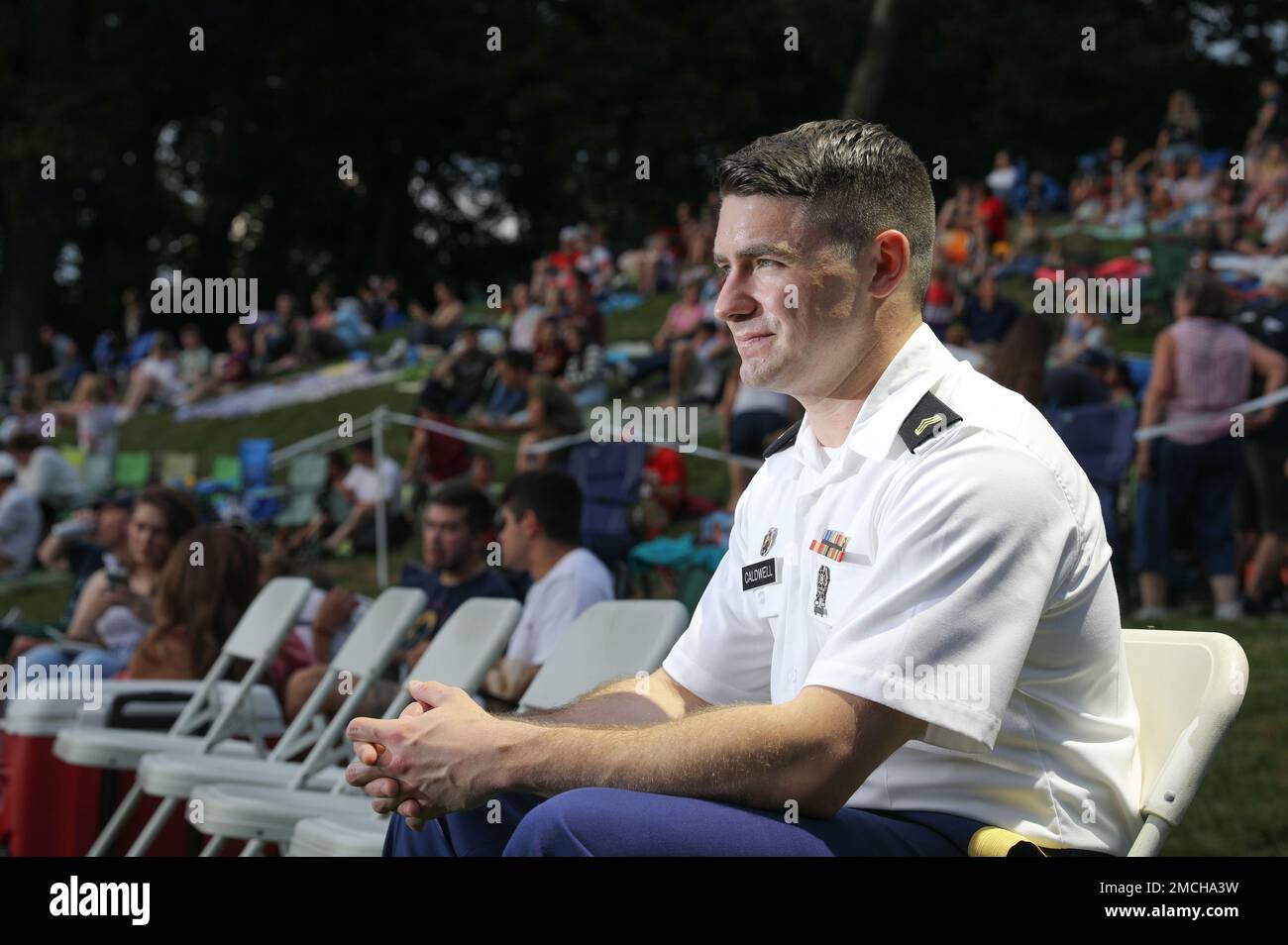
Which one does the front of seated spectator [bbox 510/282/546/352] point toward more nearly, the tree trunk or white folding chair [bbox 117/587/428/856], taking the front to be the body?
the white folding chair

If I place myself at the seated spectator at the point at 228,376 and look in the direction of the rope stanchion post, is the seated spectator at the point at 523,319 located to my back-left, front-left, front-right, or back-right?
front-left

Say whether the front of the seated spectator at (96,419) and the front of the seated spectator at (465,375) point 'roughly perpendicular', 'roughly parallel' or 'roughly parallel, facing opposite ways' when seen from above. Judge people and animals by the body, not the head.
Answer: roughly parallel

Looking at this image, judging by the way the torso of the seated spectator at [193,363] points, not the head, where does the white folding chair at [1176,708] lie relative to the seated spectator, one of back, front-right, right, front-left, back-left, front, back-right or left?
front-left

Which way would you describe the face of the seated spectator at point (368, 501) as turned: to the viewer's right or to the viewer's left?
to the viewer's left

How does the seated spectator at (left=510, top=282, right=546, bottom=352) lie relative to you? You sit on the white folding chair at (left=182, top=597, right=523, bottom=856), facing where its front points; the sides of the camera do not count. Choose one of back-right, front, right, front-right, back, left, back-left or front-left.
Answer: back-right

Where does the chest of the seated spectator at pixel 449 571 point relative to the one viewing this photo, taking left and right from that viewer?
facing the viewer and to the left of the viewer

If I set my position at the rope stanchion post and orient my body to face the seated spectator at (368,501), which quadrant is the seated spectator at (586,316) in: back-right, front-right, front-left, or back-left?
front-right

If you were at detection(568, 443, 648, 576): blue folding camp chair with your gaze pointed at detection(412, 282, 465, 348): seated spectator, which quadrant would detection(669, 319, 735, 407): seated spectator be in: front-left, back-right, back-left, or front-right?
front-right

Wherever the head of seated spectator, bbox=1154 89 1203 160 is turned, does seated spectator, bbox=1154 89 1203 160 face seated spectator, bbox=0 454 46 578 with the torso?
yes
